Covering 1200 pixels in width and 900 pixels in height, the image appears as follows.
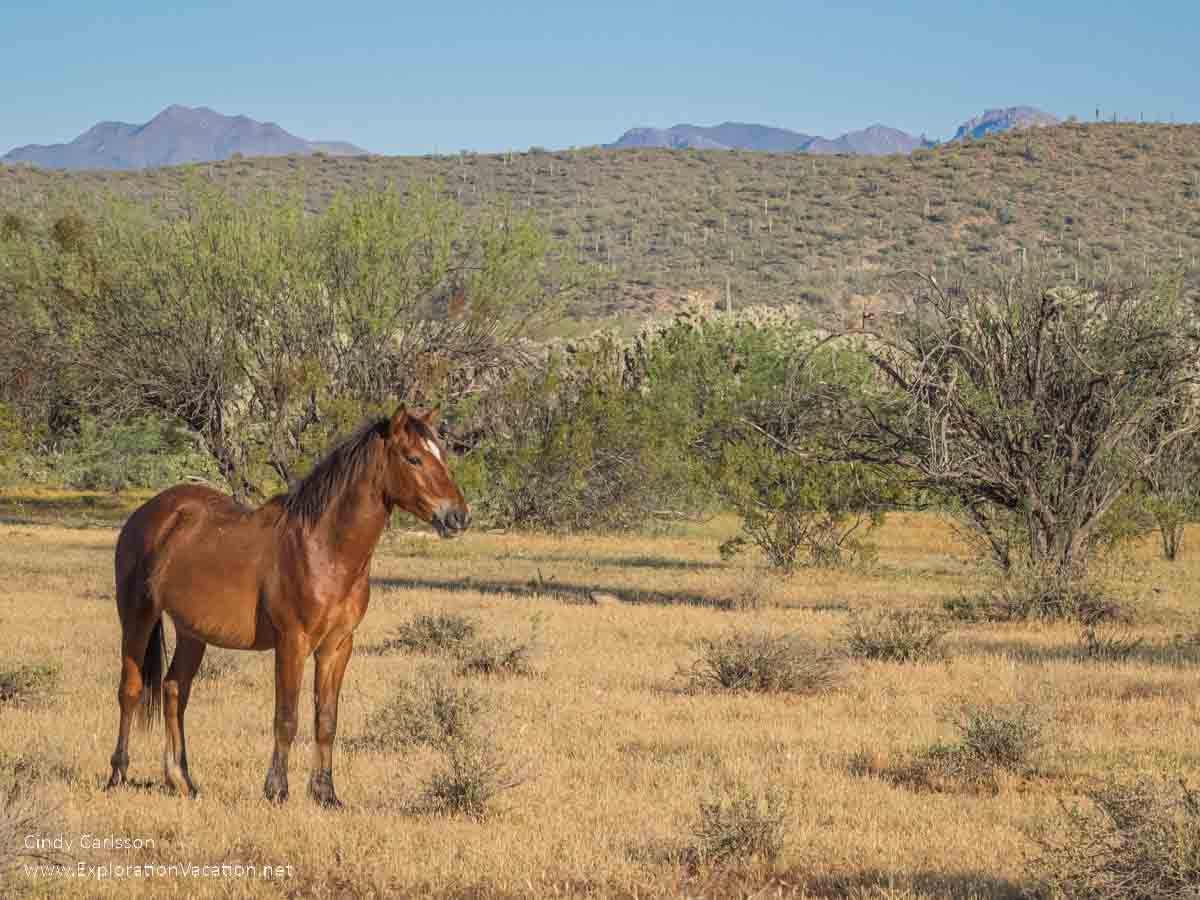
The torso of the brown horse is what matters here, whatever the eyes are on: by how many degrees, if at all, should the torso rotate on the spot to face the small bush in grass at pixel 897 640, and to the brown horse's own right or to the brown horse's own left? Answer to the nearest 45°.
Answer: approximately 90° to the brown horse's own left

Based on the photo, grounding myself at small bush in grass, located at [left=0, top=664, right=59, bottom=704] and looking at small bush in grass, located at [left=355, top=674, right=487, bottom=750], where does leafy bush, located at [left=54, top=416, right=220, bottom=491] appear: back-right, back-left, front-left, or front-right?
back-left

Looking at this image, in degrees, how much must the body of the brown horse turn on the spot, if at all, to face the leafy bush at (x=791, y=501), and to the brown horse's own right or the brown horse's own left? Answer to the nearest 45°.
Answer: approximately 90° to the brown horse's own left

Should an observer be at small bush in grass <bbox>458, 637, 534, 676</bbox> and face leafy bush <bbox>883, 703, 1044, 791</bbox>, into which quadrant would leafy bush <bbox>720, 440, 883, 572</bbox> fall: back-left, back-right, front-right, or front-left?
back-left

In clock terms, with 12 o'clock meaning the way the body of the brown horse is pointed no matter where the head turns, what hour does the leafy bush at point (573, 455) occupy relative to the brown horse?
The leafy bush is roughly at 8 o'clock from the brown horse.

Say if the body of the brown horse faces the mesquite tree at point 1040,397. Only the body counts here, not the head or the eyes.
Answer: no

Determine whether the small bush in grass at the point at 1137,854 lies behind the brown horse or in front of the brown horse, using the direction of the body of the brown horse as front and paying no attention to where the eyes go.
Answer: in front

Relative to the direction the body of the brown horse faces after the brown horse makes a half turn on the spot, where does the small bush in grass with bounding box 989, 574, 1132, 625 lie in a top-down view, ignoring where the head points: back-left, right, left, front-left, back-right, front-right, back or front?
right

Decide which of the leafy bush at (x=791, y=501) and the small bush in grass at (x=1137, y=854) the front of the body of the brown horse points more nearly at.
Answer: the small bush in grass

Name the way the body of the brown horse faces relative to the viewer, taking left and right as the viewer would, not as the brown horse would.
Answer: facing the viewer and to the right of the viewer

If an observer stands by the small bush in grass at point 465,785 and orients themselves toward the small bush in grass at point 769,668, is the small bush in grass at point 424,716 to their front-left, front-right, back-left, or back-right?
front-left

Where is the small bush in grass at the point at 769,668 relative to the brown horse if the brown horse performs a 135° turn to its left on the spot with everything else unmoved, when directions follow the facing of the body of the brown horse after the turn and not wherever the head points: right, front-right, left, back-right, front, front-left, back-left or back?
front-right

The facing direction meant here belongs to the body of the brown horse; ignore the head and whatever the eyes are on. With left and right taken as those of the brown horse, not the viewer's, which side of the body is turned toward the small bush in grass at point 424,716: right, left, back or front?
left

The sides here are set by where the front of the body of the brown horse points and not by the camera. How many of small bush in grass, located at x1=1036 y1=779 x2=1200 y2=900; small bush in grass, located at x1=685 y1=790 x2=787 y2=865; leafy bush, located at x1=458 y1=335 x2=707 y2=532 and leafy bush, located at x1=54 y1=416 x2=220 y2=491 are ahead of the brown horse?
2

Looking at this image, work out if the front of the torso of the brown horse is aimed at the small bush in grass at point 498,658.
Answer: no

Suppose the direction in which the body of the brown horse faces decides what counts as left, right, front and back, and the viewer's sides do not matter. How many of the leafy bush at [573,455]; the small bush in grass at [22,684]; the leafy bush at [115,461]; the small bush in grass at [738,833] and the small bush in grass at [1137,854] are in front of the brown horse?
2

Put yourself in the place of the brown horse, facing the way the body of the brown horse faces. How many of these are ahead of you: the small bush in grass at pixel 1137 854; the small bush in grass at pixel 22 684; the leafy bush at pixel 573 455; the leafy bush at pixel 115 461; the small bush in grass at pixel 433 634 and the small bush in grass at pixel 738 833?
2
